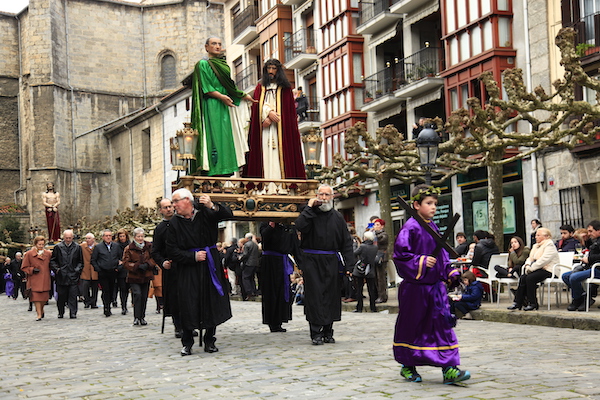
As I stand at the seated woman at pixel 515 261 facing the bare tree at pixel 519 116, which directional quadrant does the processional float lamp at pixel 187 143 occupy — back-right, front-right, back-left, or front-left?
back-left

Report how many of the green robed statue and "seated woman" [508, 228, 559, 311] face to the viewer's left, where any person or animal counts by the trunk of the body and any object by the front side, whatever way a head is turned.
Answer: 1

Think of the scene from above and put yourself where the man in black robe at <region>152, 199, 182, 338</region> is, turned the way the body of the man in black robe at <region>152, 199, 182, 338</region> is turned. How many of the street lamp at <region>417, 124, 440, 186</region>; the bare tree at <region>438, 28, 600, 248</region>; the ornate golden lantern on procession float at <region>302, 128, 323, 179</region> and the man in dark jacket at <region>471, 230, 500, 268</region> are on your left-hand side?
4

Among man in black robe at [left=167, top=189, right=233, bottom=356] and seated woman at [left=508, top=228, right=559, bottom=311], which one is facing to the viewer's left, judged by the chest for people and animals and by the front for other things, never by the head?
the seated woman

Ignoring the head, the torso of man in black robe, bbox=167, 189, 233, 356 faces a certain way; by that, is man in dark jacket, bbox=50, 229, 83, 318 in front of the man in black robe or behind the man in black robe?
behind

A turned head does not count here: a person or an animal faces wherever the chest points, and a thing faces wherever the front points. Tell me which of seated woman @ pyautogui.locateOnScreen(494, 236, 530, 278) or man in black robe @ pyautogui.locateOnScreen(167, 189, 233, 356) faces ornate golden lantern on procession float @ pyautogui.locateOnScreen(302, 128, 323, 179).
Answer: the seated woman

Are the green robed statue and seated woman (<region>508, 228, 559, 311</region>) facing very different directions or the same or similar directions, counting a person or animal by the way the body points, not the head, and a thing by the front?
very different directions

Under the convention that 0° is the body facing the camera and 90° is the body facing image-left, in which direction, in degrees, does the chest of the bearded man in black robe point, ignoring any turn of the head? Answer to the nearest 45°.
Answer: approximately 0°

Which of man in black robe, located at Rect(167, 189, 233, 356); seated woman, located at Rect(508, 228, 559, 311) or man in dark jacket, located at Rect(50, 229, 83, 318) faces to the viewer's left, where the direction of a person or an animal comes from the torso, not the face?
the seated woman
